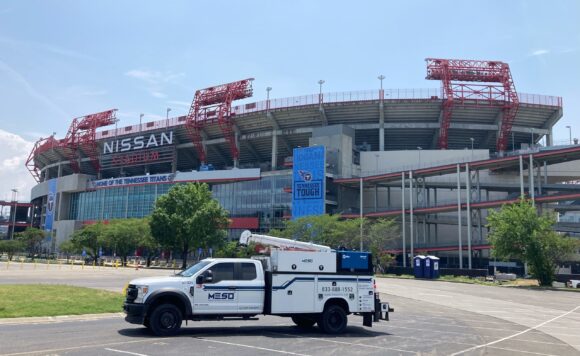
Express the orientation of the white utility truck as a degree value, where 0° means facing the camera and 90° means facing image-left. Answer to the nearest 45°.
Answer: approximately 90°

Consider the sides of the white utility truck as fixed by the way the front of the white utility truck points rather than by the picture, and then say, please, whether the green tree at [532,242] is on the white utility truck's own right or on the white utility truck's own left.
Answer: on the white utility truck's own right
